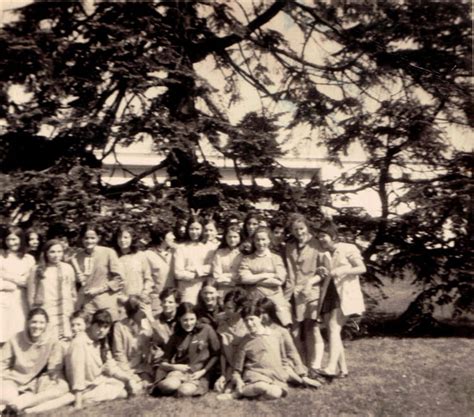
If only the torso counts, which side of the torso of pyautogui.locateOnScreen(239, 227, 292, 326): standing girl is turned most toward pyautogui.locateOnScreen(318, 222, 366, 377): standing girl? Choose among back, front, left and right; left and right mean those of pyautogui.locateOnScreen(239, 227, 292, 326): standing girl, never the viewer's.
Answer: left

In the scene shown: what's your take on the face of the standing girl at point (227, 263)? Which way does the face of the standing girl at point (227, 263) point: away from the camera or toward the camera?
toward the camera

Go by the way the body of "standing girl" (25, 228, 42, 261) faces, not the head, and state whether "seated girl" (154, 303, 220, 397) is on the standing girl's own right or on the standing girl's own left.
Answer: on the standing girl's own left

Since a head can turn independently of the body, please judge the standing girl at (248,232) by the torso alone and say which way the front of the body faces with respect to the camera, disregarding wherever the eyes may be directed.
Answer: toward the camera

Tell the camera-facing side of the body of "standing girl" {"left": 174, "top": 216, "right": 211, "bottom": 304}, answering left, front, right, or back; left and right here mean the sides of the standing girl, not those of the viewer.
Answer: front

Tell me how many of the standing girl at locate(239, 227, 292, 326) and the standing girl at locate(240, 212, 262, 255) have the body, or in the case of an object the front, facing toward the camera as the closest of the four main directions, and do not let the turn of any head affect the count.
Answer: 2

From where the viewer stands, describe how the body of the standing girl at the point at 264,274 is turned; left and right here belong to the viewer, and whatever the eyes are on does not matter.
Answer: facing the viewer

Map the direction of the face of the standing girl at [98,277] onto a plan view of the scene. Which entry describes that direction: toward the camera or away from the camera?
toward the camera

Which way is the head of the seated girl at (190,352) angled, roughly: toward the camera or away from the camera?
toward the camera

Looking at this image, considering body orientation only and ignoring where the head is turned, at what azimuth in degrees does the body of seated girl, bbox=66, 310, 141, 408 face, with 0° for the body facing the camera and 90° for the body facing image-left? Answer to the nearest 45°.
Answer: approximately 315°

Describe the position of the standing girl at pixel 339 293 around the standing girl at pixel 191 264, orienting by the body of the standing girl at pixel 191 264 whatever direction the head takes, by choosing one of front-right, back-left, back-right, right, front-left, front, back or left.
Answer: left
